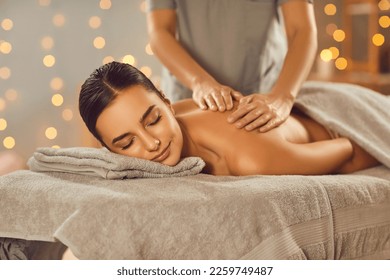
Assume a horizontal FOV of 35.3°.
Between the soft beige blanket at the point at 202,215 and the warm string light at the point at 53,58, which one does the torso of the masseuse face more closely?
the soft beige blanket

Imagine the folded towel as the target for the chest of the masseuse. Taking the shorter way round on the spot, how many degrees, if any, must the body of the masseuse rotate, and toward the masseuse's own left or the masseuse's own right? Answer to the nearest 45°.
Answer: approximately 45° to the masseuse's own right

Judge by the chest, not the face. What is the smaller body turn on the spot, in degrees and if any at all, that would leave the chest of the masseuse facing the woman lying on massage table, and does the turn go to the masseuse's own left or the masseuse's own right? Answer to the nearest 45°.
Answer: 0° — they already face them

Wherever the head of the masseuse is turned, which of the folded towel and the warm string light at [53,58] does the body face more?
the folded towel

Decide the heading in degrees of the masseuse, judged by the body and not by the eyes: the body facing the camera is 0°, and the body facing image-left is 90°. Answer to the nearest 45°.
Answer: approximately 0°

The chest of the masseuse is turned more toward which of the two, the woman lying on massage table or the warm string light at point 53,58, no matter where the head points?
the woman lying on massage table

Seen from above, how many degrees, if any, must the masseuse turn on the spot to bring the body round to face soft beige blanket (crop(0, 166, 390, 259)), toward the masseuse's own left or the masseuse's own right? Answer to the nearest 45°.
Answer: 0° — they already face it
